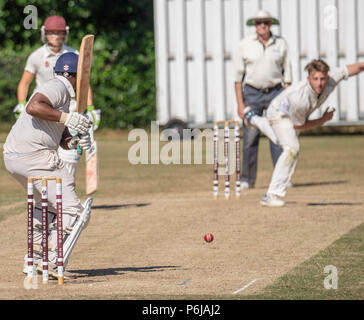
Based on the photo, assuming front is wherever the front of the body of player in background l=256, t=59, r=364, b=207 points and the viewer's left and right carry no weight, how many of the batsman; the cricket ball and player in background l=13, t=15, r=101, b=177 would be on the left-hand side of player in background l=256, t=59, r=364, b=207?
0

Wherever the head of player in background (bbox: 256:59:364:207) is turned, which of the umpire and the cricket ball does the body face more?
the cricket ball

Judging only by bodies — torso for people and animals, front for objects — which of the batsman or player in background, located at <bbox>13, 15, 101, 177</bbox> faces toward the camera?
the player in background

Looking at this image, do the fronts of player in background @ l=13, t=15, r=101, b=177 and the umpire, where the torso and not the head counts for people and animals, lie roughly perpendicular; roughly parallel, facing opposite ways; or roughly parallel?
roughly parallel

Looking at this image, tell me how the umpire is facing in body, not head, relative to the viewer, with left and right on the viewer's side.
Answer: facing the viewer

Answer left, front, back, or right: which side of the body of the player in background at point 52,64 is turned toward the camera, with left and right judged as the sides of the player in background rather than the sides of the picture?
front

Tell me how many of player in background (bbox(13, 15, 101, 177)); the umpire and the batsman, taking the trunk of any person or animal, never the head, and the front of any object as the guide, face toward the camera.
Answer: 2

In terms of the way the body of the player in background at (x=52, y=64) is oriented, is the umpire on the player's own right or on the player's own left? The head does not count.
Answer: on the player's own left

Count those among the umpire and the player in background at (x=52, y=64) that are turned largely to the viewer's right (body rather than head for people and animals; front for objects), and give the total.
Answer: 0

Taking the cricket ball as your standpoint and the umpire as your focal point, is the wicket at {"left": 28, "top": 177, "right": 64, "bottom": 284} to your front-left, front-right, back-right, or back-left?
back-left

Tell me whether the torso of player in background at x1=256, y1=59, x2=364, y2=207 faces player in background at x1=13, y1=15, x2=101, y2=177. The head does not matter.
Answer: no

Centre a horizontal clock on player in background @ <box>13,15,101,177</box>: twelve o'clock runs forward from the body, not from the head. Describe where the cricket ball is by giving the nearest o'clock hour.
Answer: The cricket ball is roughly at 11 o'clock from the player in background.

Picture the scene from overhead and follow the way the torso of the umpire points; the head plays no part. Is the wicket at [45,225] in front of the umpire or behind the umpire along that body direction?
in front
